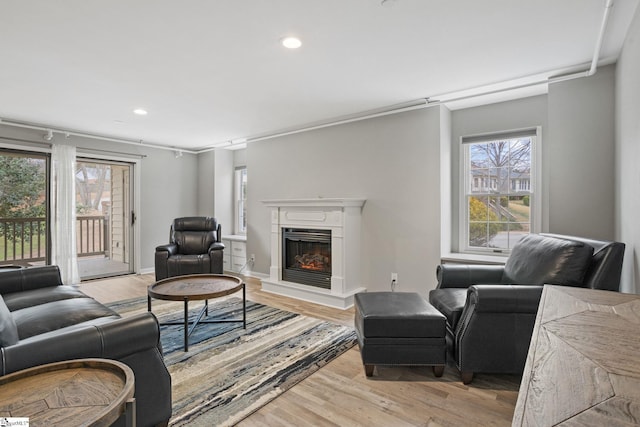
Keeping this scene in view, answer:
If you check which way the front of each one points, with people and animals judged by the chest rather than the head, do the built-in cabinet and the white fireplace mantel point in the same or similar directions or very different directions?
same or similar directions

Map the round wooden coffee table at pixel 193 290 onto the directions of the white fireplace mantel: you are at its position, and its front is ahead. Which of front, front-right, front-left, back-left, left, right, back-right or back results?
front

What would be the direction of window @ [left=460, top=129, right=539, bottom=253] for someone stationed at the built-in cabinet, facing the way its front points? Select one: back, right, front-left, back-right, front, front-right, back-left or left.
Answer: left

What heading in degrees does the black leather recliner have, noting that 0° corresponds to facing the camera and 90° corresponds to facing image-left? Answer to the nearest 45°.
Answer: approximately 0°

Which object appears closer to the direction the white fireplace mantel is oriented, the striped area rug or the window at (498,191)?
the striped area rug

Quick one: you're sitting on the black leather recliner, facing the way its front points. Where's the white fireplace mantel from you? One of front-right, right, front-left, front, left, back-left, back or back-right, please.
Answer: front-left

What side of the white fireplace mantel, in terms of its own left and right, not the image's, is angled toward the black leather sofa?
front

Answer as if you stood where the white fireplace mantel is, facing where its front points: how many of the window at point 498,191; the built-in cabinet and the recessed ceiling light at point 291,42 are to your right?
1

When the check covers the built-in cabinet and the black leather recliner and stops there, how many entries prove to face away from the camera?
0

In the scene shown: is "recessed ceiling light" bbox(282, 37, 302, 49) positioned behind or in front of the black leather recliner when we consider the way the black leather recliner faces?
in front

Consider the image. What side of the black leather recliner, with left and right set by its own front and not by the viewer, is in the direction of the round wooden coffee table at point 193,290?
front

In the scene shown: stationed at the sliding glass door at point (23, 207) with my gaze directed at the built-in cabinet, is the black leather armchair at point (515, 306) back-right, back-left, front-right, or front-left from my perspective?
front-right

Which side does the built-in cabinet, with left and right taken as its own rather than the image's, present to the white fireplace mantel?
left

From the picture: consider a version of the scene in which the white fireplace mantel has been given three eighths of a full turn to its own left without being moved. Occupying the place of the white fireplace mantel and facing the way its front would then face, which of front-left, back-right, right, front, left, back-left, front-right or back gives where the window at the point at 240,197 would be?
back-left

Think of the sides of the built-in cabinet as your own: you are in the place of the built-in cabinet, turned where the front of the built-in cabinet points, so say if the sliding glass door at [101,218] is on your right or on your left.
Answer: on your right

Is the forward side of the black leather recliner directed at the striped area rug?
yes

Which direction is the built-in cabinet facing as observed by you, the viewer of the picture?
facing the viewer and to the left of the viewer
